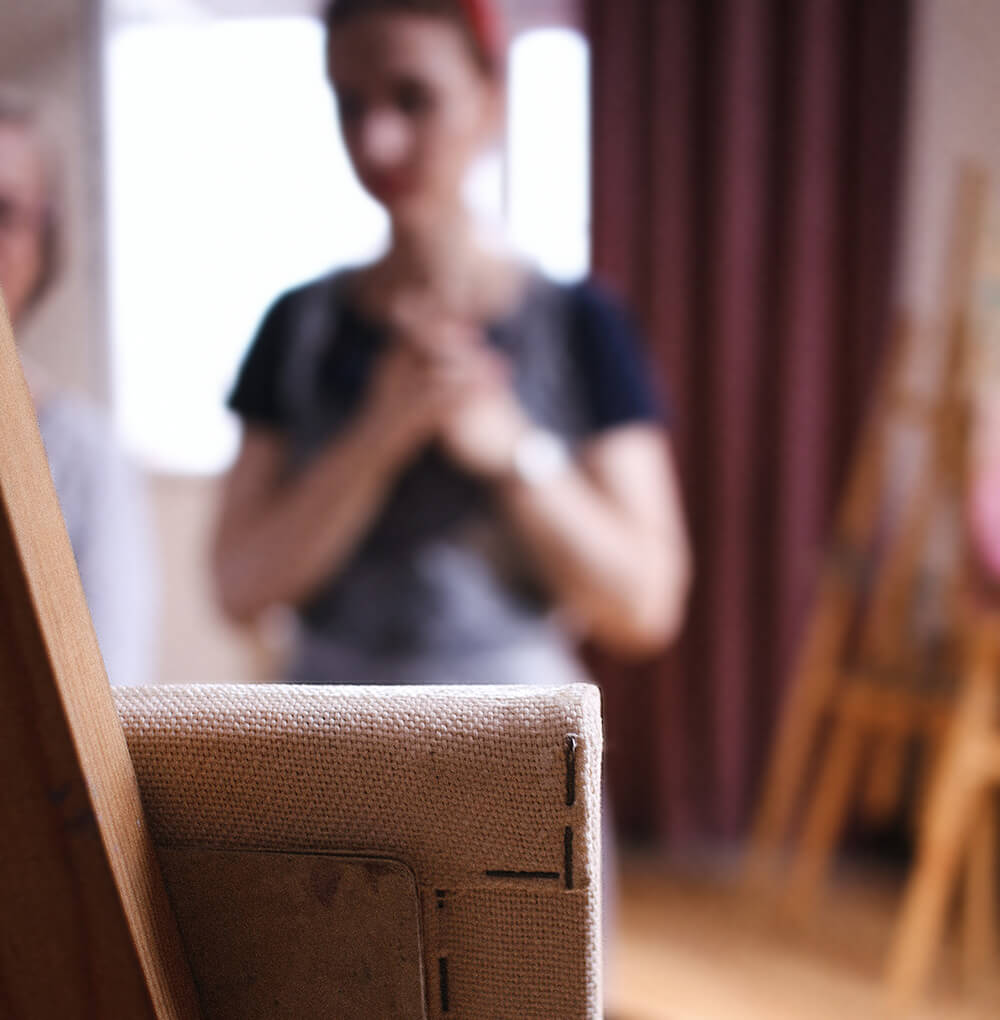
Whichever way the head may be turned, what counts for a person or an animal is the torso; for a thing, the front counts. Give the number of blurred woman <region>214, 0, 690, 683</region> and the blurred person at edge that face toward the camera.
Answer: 2

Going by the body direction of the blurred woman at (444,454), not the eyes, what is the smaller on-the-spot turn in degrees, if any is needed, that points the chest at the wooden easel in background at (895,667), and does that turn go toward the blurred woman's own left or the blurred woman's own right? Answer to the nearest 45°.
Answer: approximately 135° to the blurred woman's own left

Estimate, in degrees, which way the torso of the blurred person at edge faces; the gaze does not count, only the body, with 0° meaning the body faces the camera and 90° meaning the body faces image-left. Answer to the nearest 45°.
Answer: approximately 0°

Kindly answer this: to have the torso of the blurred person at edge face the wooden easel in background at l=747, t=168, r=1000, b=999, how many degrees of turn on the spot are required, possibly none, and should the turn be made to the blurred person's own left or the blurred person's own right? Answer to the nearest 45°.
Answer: approximately 135° to the blurred person's own left
